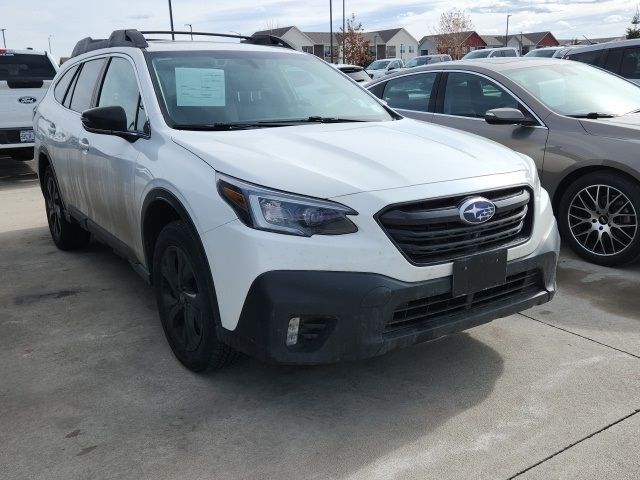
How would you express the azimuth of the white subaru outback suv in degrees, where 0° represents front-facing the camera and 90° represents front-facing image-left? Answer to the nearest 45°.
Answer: approximately 315°

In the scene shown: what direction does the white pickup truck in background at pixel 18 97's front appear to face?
away from the camera

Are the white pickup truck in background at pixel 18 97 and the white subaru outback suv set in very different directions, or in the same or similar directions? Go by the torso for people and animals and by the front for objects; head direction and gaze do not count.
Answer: very different directions

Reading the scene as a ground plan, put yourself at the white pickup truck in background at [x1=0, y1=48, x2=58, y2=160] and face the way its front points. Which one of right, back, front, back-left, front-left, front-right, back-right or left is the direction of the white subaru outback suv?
back

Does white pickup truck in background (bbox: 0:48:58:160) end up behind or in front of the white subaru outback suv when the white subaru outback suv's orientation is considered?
behind

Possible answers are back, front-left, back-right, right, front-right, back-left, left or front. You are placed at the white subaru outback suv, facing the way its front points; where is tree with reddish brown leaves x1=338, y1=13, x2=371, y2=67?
back-left

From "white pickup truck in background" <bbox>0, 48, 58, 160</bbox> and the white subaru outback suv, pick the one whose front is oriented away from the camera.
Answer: the white pickup truck in background

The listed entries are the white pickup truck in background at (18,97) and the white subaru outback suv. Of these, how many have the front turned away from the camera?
1
